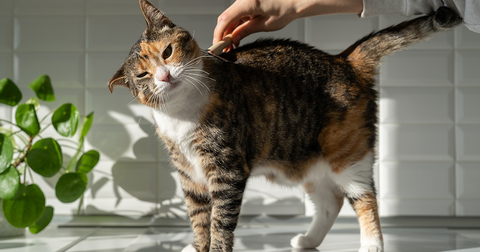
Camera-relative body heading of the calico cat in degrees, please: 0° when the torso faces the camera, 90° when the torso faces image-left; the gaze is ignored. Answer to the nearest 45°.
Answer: approximately 45°

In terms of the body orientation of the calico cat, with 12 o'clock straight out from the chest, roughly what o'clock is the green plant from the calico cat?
The green plant is roughly at 2 o'clock from the calico cat.
